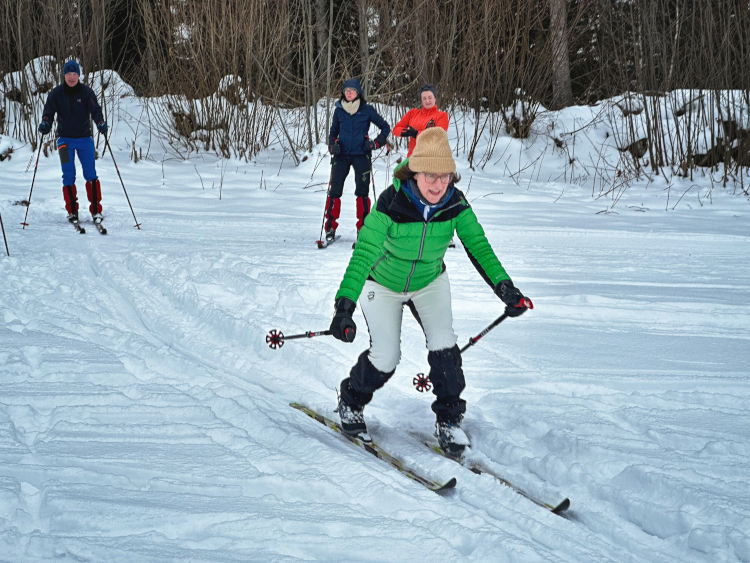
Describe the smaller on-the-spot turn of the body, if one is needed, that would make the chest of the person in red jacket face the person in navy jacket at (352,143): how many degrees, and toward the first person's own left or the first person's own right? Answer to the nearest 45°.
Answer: approximately 45° to the first person's own right

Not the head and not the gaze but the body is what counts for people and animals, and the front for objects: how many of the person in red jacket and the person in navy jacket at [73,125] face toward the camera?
2

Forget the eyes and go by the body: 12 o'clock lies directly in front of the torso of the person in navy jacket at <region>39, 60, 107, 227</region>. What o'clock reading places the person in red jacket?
The person in red jacket is roughly at 10 o'clock from the person in navy jacket.

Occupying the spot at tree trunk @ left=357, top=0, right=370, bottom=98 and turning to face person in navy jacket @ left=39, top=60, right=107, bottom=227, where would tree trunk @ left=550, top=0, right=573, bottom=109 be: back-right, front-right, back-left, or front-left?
back-left

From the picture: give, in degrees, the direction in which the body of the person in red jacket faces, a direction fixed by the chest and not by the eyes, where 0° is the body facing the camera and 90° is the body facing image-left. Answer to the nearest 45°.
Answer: approximately 0°
